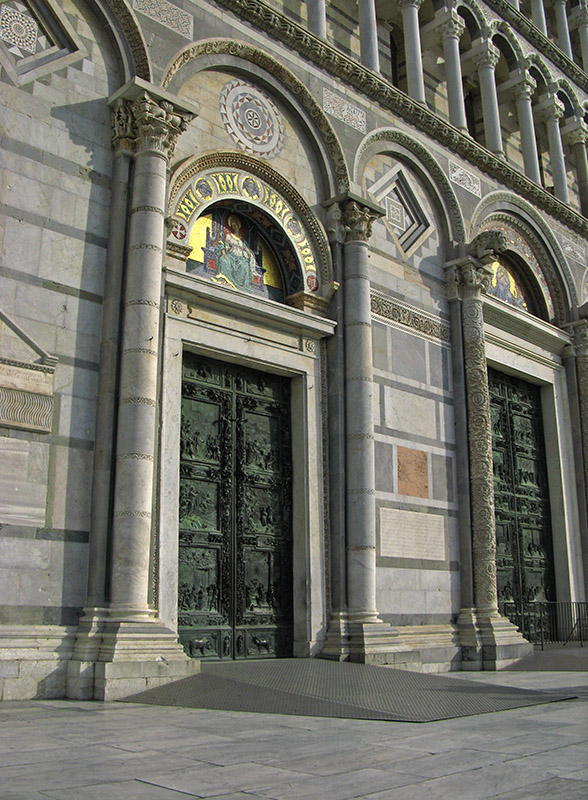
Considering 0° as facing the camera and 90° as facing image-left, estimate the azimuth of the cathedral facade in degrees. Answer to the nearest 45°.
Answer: approximately 315°

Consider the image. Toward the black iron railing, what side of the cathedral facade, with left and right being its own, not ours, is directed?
left
